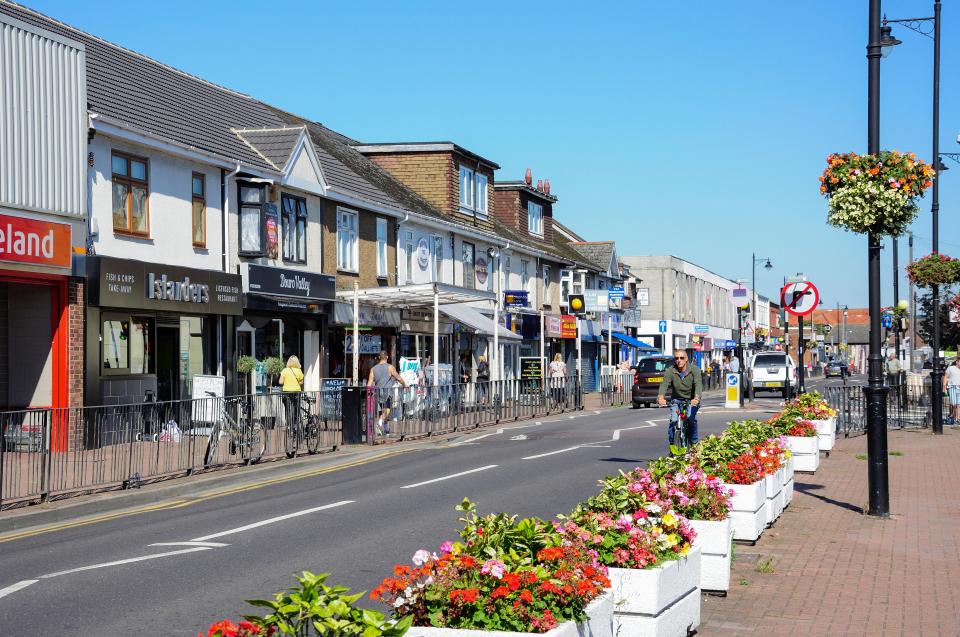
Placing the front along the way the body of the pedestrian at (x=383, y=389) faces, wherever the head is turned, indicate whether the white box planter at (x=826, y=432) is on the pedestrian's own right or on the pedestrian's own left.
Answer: on the pedestrian's own right

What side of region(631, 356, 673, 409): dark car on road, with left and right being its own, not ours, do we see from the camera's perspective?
back

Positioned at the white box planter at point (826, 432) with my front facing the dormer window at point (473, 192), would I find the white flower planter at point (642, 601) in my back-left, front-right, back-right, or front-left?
back-left

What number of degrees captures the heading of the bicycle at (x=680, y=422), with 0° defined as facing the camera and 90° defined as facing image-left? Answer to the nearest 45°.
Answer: approximately 0°

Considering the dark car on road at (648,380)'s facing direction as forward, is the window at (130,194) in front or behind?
behind

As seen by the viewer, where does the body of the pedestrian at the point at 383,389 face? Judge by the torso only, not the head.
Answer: away from the camera

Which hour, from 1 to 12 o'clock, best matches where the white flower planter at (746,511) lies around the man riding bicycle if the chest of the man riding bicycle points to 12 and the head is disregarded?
The white flower planter is roughly at 12 o'clock from the man riding bicycle.

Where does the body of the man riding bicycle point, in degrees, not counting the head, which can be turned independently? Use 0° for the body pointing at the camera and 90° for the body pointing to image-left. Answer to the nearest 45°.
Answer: approximately 0°
